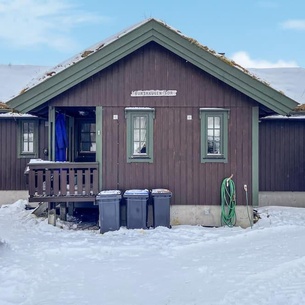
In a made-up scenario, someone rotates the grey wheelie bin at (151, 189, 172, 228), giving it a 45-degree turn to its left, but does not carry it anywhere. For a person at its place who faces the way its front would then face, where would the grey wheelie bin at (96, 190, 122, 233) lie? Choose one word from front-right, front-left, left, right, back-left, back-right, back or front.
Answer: back-right

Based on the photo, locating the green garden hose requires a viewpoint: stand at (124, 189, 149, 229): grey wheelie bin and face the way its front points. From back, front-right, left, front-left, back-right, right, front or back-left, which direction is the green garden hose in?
left

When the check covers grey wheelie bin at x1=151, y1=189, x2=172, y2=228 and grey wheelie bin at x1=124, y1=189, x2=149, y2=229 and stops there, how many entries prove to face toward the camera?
2

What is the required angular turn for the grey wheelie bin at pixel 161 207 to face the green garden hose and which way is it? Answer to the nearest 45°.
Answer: approximately 90° to its left

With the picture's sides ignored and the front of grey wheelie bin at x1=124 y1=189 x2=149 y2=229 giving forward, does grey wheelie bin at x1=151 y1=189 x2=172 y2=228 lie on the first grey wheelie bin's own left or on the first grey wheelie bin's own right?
on the first grey wheelie bin's own left

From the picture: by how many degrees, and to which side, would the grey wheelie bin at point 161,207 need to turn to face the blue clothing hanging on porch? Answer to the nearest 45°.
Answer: approximately 135° to its right

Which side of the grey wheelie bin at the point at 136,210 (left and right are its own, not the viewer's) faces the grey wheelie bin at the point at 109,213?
right

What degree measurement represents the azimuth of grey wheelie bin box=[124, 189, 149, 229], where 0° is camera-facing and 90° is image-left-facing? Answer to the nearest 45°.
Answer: approximately 0°

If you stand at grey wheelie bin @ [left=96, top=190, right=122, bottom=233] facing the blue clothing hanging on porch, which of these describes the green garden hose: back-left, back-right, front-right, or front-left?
back-right
